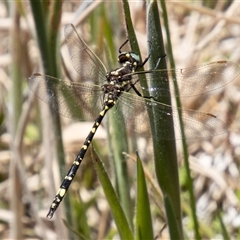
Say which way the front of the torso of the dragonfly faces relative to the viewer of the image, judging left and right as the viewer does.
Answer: facing away from the viewer and to the right of the viewer

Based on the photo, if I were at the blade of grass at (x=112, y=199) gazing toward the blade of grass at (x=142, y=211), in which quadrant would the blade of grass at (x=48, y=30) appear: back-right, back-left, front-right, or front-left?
back-left
